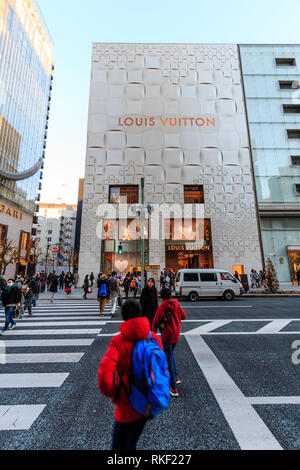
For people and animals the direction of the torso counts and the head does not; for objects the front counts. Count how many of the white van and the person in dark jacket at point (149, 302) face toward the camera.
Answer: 1

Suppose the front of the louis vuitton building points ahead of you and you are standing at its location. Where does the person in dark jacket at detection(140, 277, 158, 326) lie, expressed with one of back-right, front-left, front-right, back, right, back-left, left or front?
front

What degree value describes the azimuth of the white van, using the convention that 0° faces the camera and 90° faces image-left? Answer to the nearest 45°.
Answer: approximately 270°

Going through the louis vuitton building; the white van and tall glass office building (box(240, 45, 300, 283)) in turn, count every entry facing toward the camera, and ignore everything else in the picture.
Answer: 2

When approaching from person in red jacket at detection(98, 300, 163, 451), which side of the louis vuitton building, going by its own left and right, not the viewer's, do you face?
front

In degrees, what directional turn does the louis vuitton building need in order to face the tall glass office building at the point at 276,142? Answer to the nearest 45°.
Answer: approximately 90° to its left

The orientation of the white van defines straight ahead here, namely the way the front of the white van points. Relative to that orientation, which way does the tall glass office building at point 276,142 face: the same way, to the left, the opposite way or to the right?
to the right

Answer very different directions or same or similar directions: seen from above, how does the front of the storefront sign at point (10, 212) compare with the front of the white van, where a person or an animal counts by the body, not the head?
same or similar directions

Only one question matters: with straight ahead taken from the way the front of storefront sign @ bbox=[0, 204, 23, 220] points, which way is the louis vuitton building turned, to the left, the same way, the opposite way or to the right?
to the right

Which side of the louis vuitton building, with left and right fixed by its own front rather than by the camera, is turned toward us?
front

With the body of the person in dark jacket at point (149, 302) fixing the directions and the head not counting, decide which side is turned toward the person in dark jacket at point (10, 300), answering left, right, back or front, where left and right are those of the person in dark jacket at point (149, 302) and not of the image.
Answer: right

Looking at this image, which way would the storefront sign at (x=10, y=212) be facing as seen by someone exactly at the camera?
facing the viewer and to the right of the viewer

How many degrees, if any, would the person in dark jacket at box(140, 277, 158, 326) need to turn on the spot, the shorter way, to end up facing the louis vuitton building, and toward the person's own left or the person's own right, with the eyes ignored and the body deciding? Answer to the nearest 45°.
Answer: approximately 180°

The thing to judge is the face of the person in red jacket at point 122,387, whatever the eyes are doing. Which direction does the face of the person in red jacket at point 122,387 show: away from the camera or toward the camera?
away from the camera

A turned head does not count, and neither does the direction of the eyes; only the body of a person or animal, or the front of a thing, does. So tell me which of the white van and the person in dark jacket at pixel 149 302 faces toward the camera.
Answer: the person in dark jacket

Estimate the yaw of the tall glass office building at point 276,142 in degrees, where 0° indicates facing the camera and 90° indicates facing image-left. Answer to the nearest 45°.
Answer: approximately 0°
